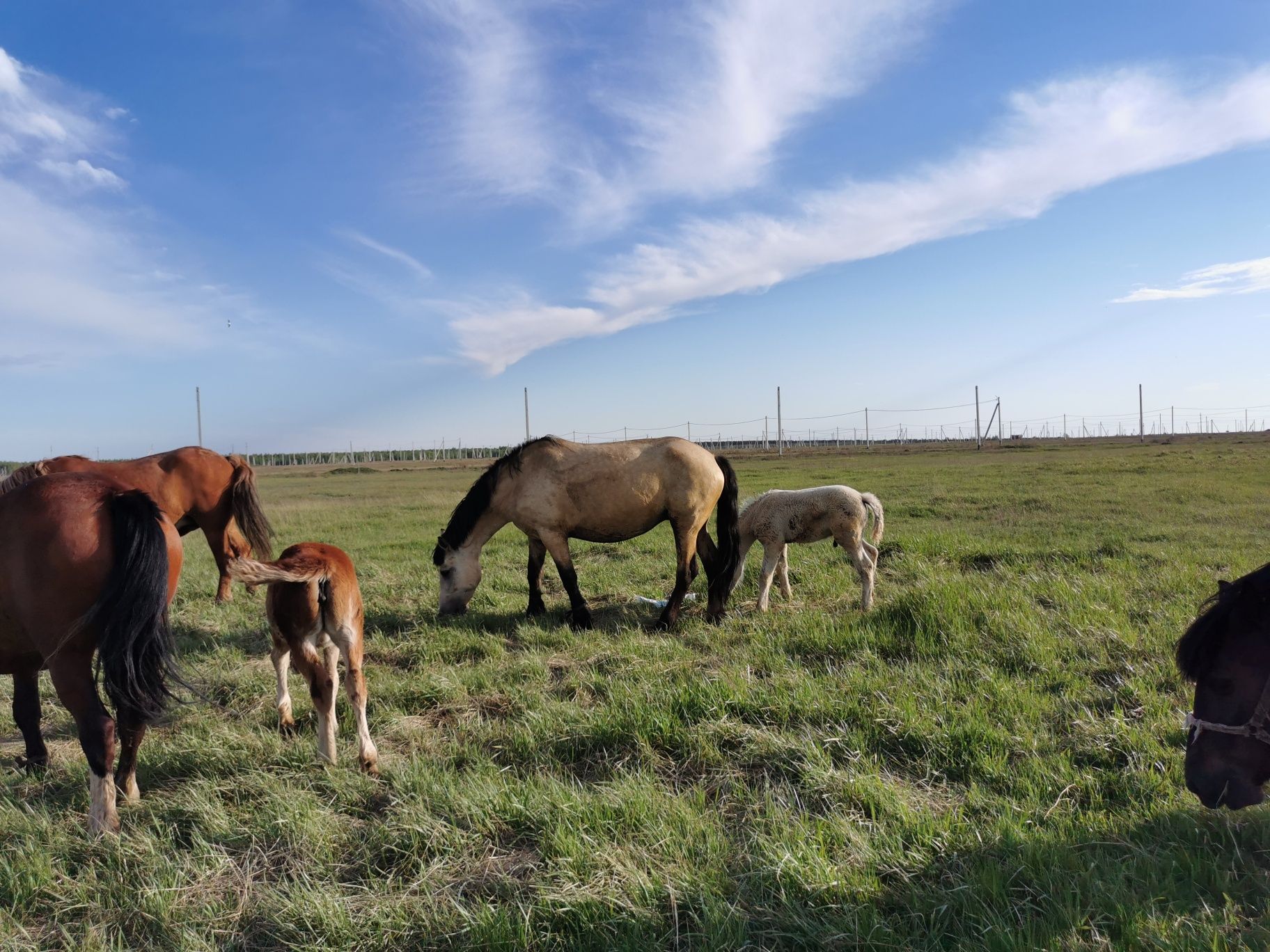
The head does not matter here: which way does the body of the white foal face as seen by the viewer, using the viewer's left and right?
facing to the left of the viewer

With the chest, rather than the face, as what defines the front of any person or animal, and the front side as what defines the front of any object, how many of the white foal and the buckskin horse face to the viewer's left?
2

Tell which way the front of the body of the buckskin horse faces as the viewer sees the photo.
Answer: to the viewer's left

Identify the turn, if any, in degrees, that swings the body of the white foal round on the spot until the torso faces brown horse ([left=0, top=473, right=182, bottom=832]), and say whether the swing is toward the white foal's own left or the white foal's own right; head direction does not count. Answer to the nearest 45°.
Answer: approximately 45° to the white foal's own left

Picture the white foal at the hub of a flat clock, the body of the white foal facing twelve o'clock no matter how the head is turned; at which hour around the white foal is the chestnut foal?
The chestnut foal is roughly at 10 o'clock from the white foal.

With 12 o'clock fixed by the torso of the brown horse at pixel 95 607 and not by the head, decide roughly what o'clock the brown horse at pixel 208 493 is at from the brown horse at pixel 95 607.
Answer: the brown horse at pixel 208 493 is roughly at 2 o'clock from the brown horse at pixel 95 607.

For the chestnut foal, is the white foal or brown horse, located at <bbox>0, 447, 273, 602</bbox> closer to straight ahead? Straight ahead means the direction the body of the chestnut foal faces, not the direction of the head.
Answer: the brown horse

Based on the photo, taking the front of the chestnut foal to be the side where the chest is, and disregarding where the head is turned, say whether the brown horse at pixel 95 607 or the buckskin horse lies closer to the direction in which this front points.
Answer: the buckskin horse

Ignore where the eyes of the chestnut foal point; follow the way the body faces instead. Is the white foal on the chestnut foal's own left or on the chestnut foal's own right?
on the chestnut foal's own right

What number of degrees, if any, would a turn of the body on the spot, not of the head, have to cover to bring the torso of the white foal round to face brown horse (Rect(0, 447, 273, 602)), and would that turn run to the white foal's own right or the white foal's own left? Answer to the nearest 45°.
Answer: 0° — it already faces it

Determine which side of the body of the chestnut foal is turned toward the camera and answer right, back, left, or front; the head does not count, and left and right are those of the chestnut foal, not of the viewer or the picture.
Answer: back

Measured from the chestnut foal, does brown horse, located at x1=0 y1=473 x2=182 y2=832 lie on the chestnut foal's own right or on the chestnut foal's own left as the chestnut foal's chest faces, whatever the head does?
on the chestnut foal's own left
